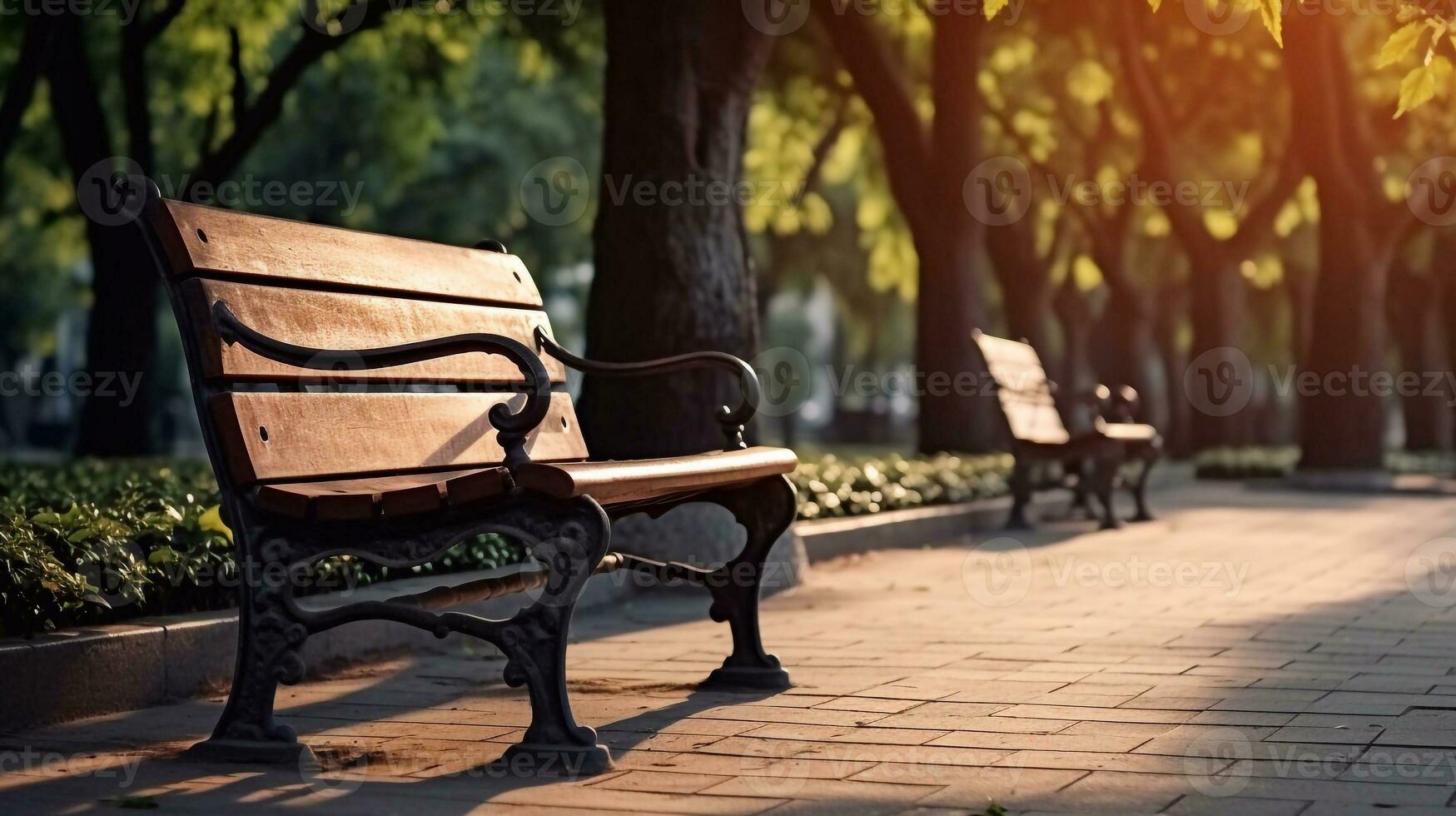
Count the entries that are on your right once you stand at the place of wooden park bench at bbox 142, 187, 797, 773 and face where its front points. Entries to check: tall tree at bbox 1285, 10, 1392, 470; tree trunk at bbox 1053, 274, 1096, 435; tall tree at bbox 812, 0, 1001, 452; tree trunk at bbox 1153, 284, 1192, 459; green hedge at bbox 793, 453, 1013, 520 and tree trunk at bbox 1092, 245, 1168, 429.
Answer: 0

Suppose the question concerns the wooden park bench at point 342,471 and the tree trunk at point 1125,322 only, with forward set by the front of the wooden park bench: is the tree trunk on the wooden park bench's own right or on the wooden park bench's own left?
on the wooden park bench's own left

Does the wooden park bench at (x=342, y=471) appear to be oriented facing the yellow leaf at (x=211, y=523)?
no

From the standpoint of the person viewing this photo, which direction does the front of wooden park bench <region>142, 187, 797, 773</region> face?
facing the viewer and to the right of the viewer

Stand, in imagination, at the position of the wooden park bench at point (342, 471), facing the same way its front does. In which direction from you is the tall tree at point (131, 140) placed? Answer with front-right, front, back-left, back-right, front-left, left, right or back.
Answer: back-left

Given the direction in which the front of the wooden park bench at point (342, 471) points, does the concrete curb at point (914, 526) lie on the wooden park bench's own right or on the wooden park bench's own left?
on the wooden park bench's own left

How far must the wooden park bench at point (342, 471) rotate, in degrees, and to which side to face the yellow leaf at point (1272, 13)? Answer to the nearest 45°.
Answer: approximately 45° to its left

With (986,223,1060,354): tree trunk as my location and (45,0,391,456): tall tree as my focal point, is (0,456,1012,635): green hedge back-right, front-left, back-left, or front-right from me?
front-left

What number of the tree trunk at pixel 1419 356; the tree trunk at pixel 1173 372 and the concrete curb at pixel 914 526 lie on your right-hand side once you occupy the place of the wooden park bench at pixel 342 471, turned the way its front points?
0

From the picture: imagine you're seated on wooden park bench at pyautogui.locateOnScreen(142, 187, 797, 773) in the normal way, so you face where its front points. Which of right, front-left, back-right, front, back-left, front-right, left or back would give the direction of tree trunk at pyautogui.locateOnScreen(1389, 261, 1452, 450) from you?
left

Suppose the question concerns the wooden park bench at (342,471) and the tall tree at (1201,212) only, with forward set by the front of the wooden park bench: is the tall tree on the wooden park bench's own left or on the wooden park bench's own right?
on the wooden park bench's own left

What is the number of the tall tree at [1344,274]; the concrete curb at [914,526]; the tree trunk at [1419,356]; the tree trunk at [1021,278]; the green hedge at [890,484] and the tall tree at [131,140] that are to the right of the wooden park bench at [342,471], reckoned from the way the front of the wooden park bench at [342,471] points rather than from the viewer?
0

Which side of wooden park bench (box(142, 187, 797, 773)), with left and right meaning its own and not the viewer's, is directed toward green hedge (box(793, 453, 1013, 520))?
left

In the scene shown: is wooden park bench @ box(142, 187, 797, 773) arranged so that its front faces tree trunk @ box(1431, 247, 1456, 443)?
no

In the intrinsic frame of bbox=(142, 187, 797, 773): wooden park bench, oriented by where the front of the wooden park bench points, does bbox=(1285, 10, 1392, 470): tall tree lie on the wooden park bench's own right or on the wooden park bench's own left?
on the wooden park bench's own left

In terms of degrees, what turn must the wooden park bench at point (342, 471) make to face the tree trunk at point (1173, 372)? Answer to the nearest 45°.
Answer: approximately 90° to its left

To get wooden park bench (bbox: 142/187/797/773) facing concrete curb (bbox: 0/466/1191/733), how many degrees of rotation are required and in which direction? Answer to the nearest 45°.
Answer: approximately 180°

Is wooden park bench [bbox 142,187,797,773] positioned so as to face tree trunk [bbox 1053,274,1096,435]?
no
